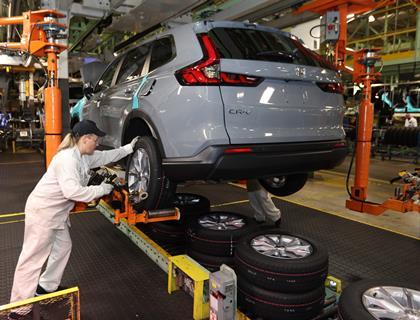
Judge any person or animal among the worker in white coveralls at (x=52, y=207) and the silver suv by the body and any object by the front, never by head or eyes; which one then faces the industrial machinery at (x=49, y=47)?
the silver suv

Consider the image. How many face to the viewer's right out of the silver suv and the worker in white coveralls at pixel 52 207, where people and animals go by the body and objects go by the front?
1

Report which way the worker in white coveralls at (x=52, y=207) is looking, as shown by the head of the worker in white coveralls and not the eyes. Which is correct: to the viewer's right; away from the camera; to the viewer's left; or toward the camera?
to the viewer's right

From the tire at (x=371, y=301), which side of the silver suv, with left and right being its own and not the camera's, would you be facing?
back

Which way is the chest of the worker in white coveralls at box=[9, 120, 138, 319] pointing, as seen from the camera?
to the viewer's right

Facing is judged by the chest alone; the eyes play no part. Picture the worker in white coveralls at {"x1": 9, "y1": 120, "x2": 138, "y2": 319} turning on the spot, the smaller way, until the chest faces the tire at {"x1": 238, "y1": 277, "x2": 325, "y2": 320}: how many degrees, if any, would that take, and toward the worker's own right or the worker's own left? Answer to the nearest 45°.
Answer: approximately 45° to the worker's own right

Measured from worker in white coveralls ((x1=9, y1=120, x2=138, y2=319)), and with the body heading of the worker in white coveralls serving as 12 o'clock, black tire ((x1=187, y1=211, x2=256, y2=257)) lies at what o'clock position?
The black tire is roughly at 12 o'clock from the worker in white coveralls.

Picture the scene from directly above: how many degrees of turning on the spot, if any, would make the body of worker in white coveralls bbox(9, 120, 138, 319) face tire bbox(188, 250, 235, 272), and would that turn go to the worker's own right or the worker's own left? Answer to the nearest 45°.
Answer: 0° — they already face it

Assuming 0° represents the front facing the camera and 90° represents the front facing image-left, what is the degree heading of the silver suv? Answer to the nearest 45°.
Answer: approximately 135°

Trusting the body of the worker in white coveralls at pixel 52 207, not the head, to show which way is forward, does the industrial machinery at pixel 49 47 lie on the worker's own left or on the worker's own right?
on the worker's own left
